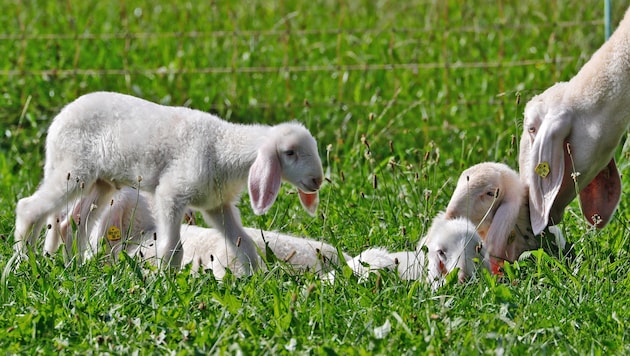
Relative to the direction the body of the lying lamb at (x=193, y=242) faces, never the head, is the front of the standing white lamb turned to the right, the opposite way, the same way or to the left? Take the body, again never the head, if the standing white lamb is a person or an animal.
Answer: the opposite way

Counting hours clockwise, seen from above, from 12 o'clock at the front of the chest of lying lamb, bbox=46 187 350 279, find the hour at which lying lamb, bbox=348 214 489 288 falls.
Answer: lying lamb, bbox=348 214 489 288 is roughly at 7 o'clock from lying lamb, bbox=46 187 350 279.

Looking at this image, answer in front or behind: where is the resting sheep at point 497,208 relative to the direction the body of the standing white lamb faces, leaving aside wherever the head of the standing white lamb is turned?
in front

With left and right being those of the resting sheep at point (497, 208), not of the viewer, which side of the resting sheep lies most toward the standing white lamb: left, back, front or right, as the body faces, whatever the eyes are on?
front

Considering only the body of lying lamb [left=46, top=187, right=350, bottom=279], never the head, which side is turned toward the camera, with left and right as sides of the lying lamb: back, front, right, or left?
left

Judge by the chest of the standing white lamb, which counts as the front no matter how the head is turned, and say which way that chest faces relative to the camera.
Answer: to the viewer's right

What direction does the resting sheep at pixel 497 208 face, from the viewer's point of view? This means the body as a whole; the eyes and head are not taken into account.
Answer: to the viewer's left

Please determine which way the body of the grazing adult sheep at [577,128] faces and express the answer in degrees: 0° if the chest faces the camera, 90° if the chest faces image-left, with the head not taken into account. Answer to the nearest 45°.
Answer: approximately 90°

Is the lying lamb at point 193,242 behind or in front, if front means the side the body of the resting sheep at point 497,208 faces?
in front

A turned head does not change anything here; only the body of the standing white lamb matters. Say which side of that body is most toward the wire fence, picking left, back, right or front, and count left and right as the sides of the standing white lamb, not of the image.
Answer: left
